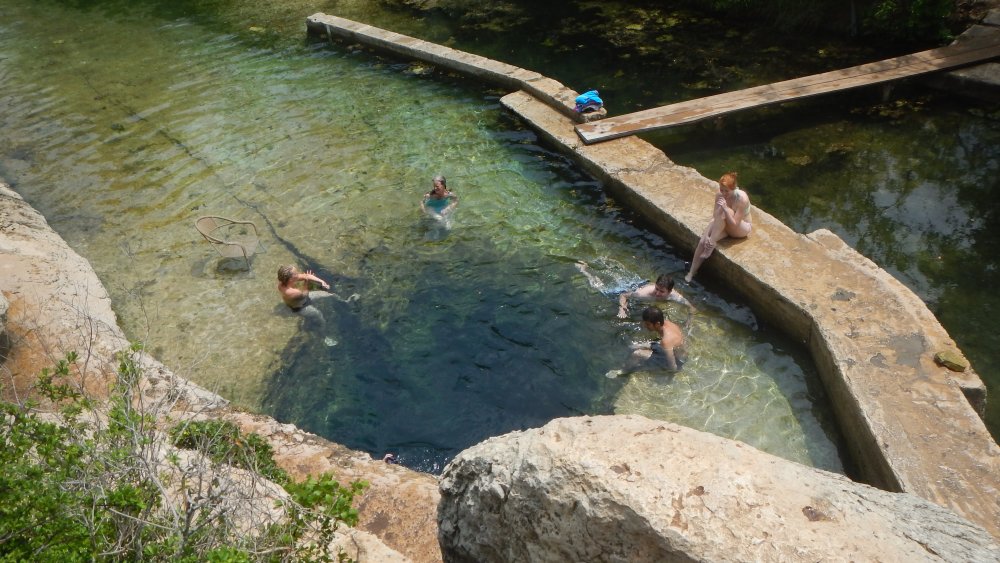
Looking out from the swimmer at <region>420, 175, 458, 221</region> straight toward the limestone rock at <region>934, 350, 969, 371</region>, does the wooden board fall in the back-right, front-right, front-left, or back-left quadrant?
front-left

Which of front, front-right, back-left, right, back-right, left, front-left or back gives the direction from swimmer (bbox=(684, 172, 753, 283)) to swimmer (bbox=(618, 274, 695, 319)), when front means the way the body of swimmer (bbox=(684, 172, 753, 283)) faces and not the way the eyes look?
front

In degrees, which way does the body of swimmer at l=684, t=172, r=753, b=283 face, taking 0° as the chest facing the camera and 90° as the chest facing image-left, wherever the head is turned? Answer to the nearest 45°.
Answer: approximately 45°

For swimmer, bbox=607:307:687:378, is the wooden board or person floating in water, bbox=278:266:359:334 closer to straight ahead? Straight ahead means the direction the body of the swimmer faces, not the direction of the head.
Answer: the person floating in water

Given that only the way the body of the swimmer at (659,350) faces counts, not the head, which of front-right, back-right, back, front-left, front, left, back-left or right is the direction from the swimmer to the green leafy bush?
front-left

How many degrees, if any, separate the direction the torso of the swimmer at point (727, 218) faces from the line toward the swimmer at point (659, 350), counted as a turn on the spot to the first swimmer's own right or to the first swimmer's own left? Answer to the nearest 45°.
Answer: approximately 45° to the first swimmer's own left

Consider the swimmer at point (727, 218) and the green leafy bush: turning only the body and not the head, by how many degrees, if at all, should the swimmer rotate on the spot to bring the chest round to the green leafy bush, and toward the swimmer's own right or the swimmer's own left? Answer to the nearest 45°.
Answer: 0° — they already face it

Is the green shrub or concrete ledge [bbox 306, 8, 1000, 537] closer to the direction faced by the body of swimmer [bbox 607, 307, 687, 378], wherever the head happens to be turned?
the green shrub

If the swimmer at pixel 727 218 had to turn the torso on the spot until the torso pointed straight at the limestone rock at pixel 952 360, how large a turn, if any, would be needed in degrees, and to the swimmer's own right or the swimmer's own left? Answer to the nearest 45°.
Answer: approximately 90° to the swimmer's own left

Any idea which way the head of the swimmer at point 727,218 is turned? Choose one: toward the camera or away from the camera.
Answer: toward the camera

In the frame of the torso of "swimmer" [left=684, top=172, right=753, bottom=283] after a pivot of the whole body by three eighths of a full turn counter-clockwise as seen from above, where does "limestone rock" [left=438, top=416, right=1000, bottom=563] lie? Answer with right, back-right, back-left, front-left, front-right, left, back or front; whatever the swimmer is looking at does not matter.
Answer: right

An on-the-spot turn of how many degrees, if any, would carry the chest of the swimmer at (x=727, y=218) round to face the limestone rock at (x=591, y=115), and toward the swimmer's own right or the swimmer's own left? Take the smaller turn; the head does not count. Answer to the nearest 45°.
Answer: approximately 90° to the swimmer's own right

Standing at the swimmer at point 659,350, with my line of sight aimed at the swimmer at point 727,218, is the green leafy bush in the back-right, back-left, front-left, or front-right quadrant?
back-left

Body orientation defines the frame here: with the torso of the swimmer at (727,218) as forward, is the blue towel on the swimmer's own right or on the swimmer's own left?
on the swimmer's own right

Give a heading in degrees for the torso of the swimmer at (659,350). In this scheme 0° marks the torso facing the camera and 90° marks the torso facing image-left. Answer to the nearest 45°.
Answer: approximately 90°

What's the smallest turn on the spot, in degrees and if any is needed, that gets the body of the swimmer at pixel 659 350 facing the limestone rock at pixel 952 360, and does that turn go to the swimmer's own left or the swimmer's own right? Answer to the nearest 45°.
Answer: approximately 180°

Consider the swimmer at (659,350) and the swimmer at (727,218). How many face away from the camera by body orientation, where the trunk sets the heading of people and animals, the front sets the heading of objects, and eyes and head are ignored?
0
